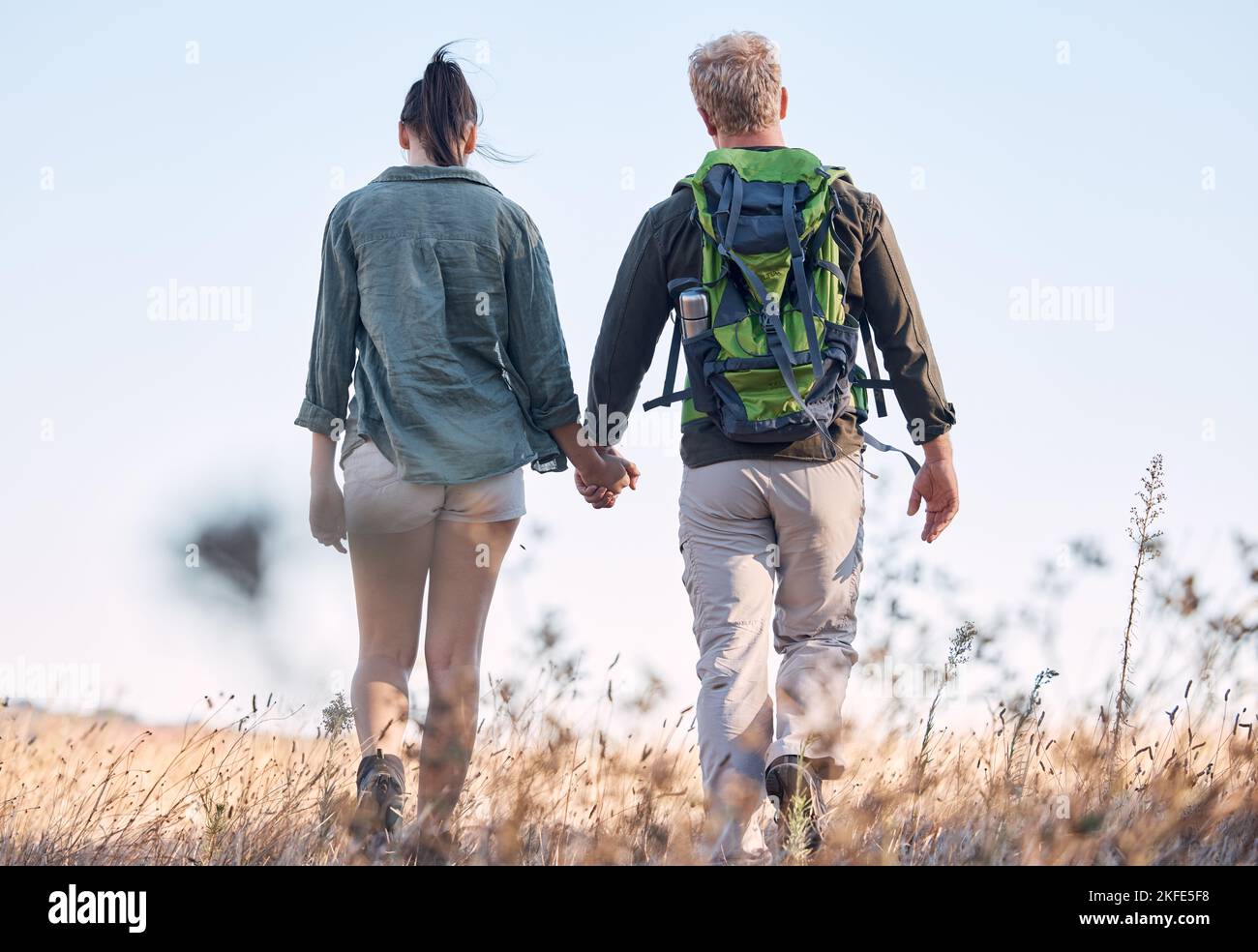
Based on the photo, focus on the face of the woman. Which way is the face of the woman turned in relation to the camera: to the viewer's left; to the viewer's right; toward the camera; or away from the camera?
away from the camera

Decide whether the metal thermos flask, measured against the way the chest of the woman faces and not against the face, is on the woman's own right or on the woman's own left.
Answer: on the woman's own right

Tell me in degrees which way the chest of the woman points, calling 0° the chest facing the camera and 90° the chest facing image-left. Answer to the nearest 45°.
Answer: approximately 180°

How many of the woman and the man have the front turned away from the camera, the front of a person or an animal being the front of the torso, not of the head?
2

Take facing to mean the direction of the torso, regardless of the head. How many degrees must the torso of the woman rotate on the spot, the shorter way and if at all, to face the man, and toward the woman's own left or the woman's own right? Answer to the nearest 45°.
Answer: approximately 90° to the woman's own right

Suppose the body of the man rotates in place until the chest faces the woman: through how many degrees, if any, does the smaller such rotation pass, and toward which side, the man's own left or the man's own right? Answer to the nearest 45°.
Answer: approximately 90° to the man's own left

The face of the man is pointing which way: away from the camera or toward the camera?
away from the camera

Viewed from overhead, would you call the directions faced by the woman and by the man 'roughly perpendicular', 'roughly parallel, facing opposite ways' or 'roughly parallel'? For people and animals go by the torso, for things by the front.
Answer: roughly parallel

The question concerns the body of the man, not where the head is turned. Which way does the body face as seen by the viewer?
away from the camera
